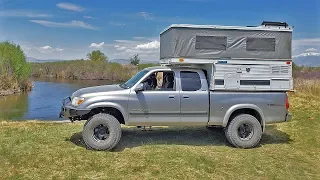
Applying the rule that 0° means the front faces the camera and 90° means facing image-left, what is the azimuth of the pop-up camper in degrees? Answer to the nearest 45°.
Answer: approximately 90°

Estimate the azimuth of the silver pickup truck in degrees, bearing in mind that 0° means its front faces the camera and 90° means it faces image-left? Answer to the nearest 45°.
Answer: approximately 90°

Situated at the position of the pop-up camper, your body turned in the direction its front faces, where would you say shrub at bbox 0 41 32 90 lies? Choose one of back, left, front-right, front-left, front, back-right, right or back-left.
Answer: front-right

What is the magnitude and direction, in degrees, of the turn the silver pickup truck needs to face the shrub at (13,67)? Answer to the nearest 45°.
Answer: approximately 45° to its right
